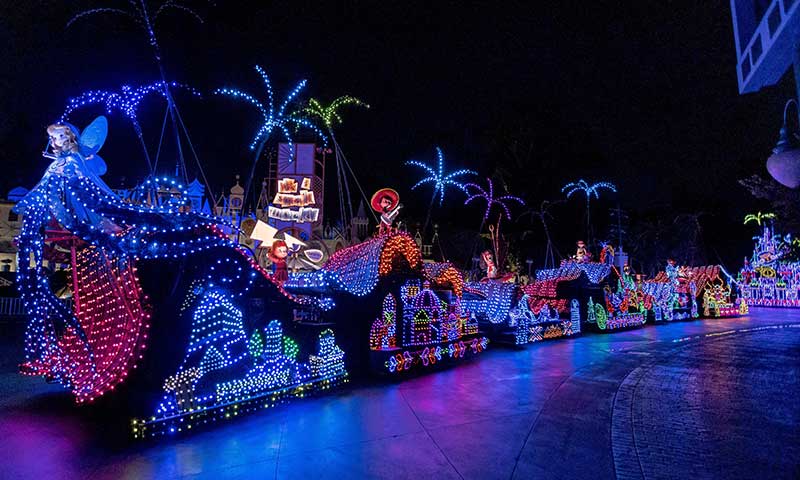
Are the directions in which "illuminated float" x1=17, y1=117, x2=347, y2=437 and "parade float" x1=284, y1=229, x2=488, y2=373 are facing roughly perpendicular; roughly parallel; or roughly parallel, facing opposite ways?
roughly parallel

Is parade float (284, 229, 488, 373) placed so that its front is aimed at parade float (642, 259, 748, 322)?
no

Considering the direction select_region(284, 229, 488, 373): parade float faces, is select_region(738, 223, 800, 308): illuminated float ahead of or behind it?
behind

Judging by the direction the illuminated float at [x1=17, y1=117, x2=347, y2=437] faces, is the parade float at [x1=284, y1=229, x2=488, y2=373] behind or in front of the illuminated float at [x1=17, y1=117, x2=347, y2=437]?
behind

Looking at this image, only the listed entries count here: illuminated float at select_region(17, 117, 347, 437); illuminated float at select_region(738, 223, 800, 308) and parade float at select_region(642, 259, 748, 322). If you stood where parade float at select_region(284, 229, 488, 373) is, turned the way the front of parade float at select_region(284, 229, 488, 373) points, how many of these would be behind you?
2

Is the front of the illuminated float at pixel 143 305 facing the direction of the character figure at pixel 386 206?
no

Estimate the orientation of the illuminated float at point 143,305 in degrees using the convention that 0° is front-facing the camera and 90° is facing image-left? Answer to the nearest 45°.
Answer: approximately 45°

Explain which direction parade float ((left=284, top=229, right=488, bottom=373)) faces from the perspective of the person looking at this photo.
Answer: facing the viewer and to the left of the viewer

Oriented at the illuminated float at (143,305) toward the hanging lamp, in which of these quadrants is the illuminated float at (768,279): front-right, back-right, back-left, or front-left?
front-left

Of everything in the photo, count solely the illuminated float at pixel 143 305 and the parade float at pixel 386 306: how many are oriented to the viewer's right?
0

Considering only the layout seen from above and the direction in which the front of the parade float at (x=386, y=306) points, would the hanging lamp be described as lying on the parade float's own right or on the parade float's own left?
on the parade float's own left

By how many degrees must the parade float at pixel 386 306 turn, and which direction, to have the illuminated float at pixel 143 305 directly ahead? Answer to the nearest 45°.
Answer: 0° — it already faces it
